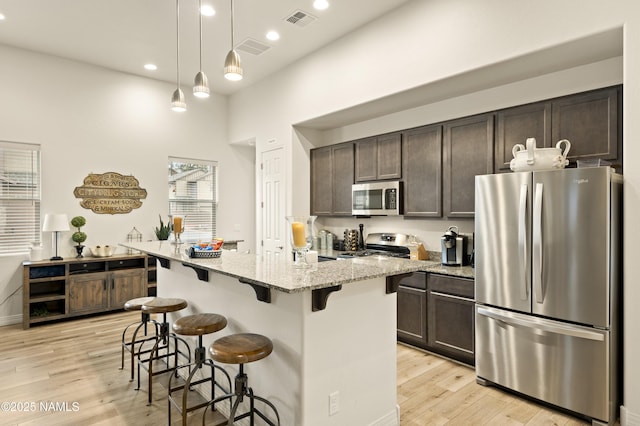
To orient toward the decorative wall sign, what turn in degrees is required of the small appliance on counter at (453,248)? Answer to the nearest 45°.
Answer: approximately 45° to its right

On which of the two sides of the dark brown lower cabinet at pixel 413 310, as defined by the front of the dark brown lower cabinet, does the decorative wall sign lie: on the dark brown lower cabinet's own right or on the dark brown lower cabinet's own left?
on the dark brown lower cabinet's own right

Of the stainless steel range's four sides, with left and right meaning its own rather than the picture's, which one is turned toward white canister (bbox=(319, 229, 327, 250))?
right

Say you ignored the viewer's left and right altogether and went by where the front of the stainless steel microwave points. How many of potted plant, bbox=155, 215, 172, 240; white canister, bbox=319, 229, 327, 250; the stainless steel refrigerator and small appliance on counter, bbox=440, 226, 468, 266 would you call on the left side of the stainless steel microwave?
2

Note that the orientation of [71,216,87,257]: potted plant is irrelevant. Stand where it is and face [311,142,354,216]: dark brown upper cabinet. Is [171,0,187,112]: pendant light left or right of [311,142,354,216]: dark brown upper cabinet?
right

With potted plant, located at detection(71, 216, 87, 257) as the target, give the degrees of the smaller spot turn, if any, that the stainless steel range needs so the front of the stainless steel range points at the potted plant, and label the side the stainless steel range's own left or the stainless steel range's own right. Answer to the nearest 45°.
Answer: approximately 45° to the stainless steel range's own right

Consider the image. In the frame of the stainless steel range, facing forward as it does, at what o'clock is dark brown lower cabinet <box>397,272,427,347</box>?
The dark brown lower cabinet is roughly at 10 o'clock from the stainless steel range.

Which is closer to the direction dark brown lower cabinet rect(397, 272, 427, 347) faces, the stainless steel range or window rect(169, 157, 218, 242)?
the window

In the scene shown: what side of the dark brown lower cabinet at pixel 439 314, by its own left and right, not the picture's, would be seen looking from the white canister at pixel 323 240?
right

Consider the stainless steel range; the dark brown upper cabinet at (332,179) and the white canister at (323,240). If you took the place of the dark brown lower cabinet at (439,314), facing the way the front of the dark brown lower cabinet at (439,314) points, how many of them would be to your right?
3
